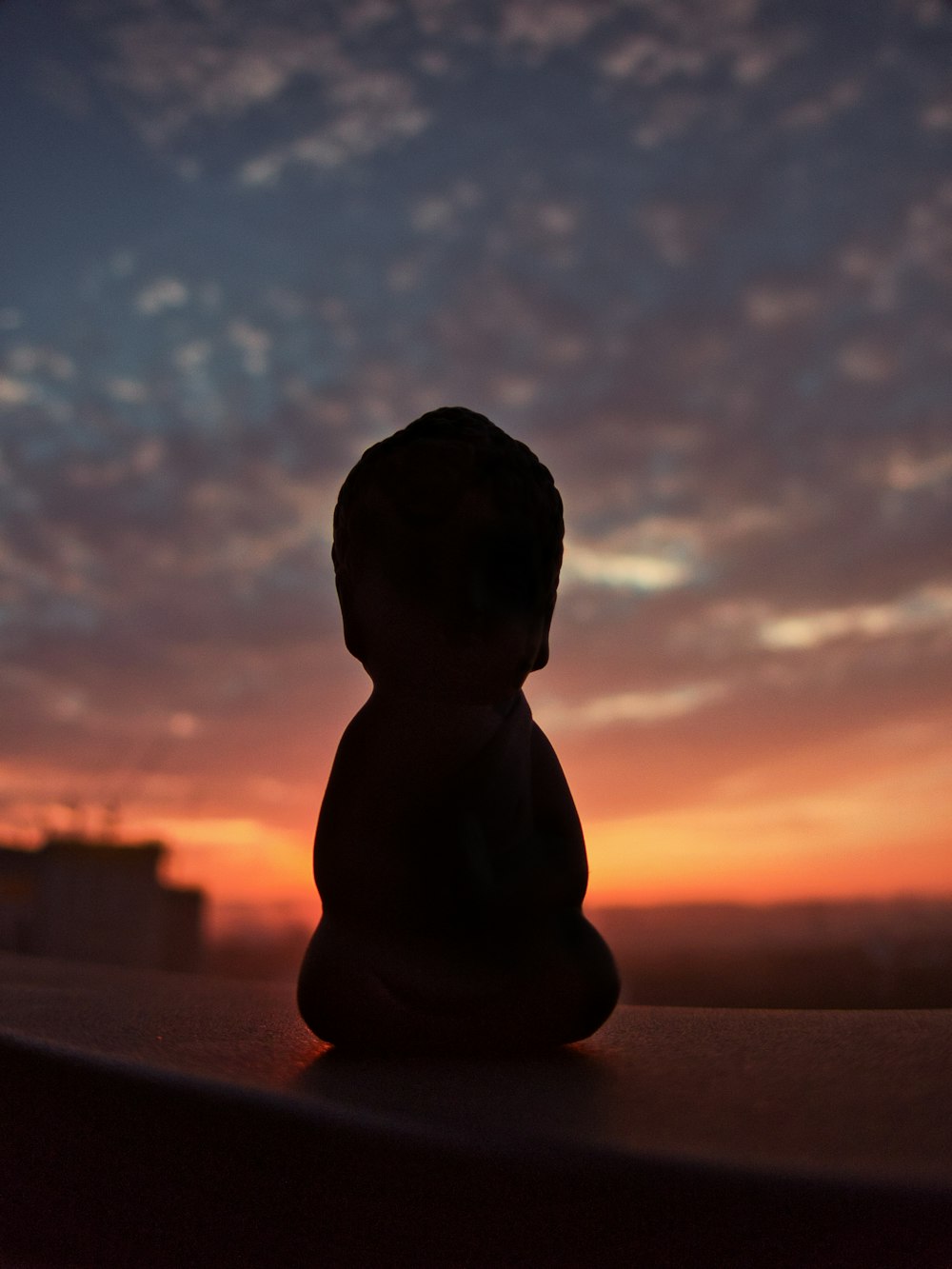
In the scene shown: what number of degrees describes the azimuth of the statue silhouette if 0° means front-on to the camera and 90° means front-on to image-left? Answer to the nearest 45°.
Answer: approximately 0°

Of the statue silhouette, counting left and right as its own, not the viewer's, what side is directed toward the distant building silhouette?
back
